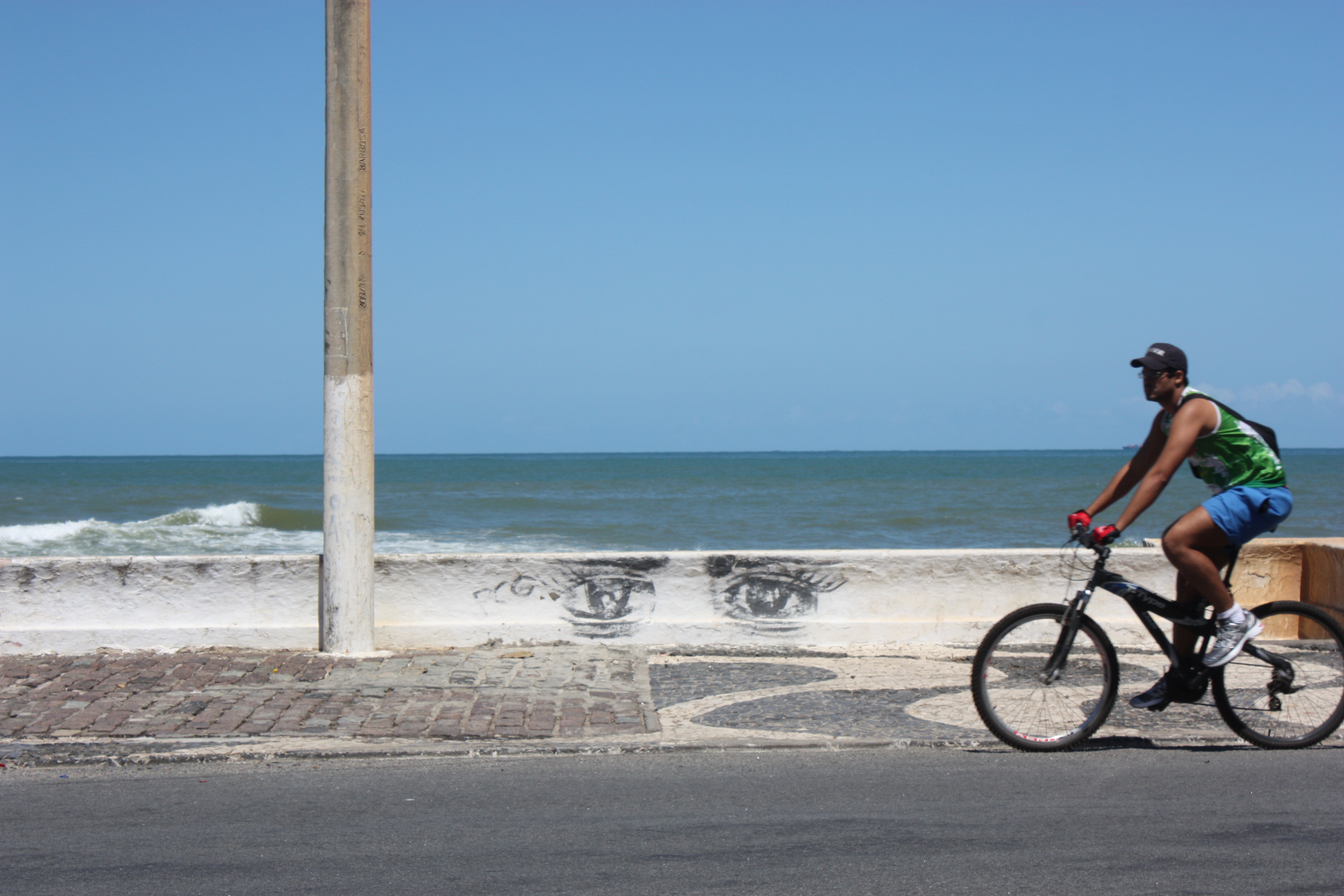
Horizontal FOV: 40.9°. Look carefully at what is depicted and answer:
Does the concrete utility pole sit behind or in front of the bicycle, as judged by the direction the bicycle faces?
in front

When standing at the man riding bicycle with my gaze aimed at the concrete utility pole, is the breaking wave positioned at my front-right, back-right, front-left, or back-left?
front-right

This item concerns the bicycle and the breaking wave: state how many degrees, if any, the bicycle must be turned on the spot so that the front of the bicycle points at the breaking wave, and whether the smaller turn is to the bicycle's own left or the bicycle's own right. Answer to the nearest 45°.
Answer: approximately 45° to the bicycle's own right

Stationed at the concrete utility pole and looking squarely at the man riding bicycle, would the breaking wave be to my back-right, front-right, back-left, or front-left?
back-left

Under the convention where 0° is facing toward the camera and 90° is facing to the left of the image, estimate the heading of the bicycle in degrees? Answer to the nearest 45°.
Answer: approximately 90°

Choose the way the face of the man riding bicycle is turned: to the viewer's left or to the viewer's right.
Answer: to the viewer's left

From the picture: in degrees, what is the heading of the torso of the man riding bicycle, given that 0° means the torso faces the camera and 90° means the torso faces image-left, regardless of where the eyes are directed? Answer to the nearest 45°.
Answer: approximately 90°
